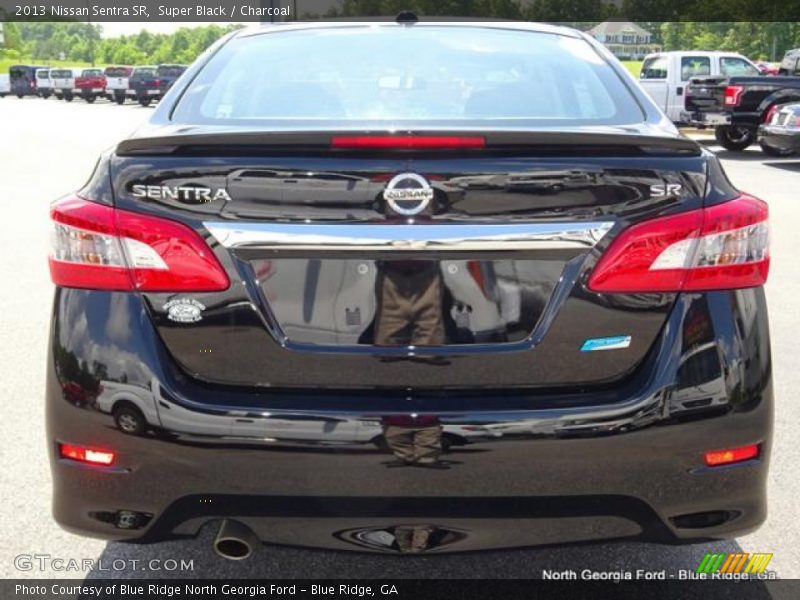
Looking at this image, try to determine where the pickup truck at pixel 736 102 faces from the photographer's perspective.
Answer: facing away from the viewer and to the right of the viewer

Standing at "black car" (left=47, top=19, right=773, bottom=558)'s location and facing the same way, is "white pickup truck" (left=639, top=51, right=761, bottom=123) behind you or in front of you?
in front

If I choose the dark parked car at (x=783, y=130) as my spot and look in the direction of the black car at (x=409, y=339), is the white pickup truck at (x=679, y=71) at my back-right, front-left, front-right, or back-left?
back-right

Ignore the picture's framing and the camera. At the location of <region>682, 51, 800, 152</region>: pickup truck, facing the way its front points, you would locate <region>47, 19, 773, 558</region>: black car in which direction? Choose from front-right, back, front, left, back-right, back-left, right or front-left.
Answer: back-right

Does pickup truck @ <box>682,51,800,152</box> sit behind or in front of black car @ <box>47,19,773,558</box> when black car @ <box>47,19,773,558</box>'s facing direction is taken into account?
in front

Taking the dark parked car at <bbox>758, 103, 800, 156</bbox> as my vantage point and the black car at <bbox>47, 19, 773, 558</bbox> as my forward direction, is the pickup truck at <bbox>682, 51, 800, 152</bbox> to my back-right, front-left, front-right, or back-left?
back-right

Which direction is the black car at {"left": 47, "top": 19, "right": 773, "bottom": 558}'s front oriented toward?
away from the camera

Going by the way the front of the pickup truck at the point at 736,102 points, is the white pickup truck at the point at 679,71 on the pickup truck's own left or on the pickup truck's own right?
on the pickup truck's own left
